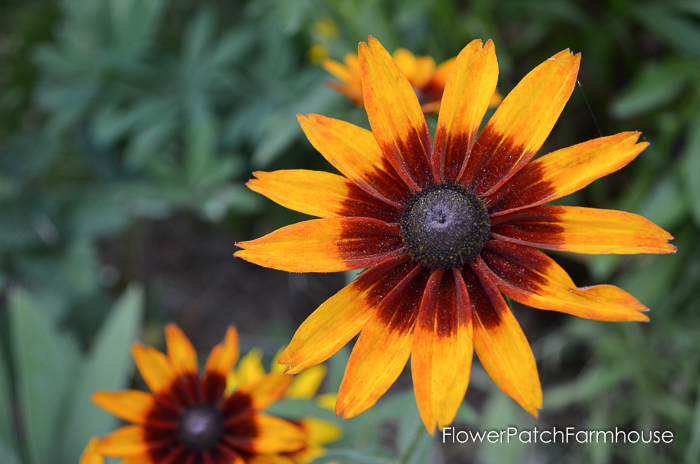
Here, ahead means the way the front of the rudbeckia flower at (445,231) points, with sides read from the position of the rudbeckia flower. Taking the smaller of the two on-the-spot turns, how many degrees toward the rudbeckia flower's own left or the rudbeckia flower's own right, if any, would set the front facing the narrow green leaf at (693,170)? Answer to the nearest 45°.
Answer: approximately 135° to the rudbeckia flower's own left

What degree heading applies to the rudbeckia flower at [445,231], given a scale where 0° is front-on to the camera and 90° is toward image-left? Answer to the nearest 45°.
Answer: approximately 0°

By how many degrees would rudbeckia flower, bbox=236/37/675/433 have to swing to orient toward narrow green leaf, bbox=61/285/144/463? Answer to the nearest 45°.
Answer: approximately 135° to its right
